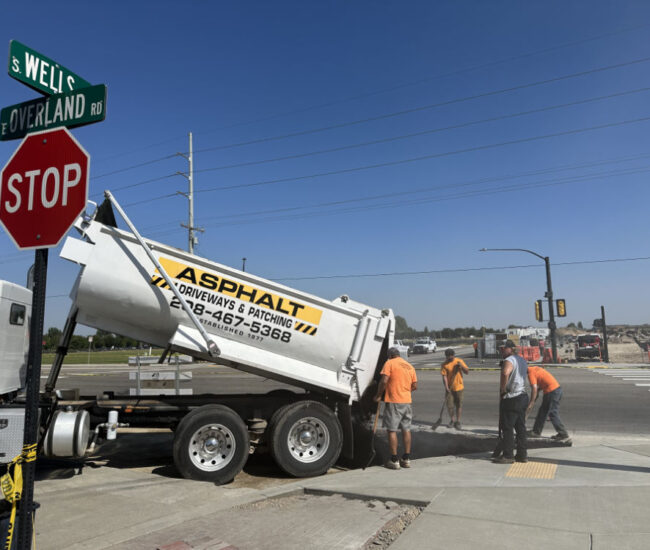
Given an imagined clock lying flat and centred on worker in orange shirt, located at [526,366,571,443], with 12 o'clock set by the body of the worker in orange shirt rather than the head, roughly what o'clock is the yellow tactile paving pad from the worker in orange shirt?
The yellow tactile paving pad is roughly at 9 o'clock from the worker in orange shirt.

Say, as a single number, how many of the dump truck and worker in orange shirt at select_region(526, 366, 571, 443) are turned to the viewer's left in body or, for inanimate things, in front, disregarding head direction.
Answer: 2

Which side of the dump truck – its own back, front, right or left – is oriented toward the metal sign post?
left

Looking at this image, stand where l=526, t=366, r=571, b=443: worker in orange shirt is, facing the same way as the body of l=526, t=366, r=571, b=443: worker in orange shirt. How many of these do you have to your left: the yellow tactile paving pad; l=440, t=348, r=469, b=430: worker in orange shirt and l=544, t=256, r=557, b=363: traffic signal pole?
1

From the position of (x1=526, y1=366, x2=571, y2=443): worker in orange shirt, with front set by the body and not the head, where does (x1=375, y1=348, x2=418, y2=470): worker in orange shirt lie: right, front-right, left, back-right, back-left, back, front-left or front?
front-left

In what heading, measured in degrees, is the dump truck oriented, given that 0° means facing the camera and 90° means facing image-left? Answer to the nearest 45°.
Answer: approximately 90°

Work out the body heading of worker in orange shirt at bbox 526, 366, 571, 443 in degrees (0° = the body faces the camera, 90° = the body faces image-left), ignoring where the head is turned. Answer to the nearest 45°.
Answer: approximately 90°

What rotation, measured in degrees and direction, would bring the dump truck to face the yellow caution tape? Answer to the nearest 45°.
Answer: approximately 90° to its left

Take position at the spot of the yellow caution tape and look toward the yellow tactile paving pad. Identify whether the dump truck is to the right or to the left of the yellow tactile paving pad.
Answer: left

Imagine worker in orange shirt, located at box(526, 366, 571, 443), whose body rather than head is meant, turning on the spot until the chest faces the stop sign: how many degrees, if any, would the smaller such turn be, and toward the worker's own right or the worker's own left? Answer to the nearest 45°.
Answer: approximately 90° to the worker's own left

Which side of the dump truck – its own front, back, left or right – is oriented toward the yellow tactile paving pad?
back

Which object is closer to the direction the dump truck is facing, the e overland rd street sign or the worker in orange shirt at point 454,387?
the e overland rd street sign

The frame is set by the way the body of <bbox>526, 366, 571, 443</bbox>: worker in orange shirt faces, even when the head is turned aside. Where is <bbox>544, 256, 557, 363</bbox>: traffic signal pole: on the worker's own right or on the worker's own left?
on the worker's own right

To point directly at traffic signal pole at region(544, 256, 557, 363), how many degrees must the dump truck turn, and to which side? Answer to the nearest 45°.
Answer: approximately 135° to its right
